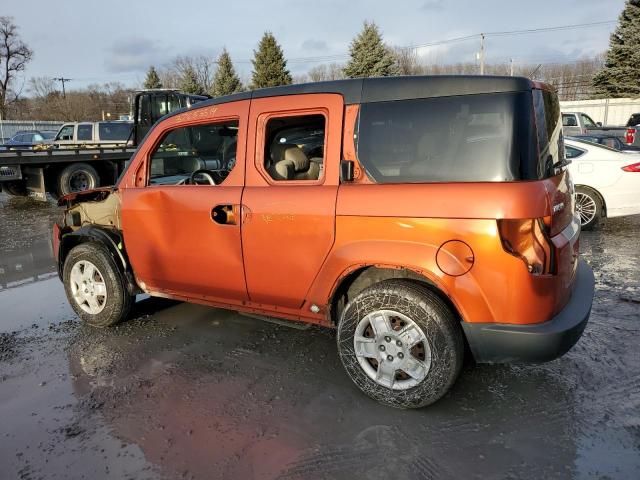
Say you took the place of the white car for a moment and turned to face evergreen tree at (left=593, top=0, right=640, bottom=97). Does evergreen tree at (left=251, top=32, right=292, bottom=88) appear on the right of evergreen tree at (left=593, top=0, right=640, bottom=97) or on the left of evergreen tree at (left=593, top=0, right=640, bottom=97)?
left

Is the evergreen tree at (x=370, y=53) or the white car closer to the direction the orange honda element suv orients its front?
the evergreen tree

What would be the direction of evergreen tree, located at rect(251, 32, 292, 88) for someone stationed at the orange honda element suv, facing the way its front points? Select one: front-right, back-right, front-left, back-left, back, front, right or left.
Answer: front-right

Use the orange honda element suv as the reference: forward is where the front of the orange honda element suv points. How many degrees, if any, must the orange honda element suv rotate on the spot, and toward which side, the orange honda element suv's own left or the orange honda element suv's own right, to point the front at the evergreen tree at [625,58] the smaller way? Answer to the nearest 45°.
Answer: approximately 90° to the orange honda element suv's own right

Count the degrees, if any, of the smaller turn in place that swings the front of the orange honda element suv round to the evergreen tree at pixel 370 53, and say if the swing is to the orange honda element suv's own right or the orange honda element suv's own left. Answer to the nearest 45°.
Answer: approximately 45° to the orange honda element suv's own right

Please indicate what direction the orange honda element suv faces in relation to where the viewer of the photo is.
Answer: facing away from the viewer and to the left of the viewer

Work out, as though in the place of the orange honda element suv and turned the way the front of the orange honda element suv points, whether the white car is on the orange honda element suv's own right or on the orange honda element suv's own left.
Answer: on the orange honda element suv's own right
